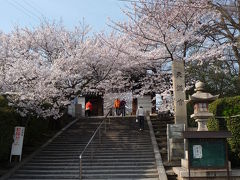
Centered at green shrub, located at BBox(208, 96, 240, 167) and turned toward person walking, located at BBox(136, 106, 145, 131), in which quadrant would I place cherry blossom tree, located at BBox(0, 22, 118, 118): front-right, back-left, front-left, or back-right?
front-left

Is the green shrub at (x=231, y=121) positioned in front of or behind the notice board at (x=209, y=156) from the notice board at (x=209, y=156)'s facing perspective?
behind

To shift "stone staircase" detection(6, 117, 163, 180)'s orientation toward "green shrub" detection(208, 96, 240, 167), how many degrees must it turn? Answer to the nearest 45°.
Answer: approximately 45° to its left

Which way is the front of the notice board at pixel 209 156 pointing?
toward the camera

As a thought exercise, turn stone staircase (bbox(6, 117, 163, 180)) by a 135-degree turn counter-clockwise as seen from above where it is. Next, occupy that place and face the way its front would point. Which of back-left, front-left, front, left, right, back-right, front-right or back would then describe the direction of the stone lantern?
right

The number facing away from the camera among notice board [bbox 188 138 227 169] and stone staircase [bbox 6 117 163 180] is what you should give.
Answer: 0

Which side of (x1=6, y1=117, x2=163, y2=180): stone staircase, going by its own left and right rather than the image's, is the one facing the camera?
front

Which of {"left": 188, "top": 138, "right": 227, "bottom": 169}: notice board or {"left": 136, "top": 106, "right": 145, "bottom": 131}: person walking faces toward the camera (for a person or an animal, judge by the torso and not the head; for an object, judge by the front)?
the notice board
